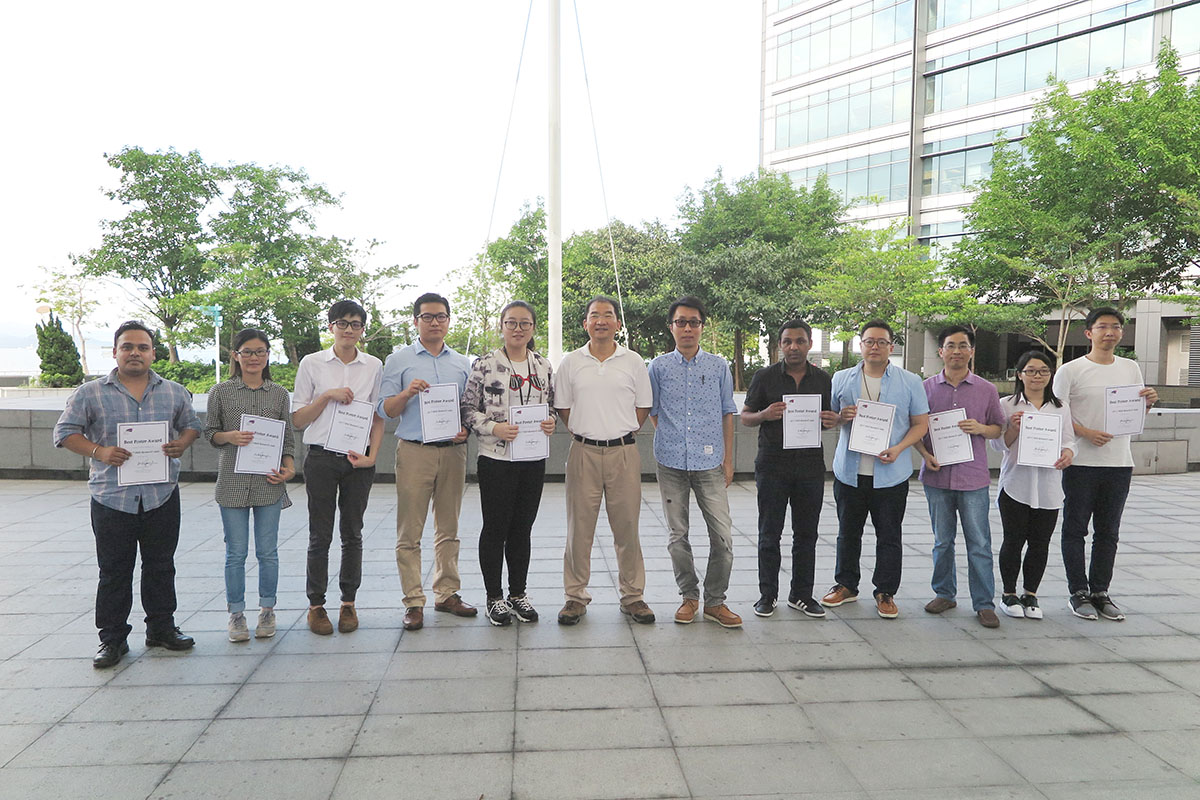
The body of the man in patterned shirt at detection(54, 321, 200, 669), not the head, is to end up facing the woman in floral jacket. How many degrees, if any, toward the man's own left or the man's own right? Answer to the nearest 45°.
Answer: approximately 90° to the man's own left

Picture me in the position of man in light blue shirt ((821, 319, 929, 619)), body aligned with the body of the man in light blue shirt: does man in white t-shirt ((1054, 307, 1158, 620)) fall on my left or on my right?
on my left

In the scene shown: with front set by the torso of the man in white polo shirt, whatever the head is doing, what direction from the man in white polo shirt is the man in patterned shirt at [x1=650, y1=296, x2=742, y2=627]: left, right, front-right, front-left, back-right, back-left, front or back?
left

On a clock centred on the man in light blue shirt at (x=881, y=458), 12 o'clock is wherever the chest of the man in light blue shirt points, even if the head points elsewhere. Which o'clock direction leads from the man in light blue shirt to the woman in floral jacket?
The woman in floral jacket is roughly at 2 o'clock from the man in light blue shirt.

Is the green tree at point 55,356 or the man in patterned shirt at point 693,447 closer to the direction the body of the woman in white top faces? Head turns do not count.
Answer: the man in patterned shirt

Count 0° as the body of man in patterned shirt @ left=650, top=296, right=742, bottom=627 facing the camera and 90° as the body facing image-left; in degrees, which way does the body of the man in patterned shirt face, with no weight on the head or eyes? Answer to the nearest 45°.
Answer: approximately 0°

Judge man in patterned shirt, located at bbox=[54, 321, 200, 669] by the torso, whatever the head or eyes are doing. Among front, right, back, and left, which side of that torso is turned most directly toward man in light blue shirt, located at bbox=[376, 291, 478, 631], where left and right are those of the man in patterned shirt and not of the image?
left

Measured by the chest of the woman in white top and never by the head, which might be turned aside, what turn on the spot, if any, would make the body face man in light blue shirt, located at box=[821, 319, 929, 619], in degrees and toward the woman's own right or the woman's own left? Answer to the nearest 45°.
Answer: approximately 45° to the woman's own right

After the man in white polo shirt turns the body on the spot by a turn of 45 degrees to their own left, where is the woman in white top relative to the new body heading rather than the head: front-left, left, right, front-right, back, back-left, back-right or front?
front-left

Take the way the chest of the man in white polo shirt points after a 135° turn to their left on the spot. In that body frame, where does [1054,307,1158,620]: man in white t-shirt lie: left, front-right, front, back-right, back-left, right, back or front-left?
front-right

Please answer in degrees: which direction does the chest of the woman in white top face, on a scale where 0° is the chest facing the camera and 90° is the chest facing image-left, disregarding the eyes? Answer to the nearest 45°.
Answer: approximately 0°
